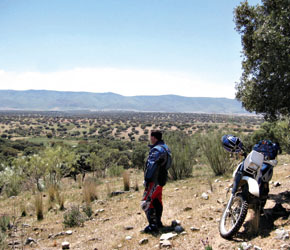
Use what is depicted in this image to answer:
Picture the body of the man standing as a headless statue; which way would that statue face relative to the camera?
to the viewer's left

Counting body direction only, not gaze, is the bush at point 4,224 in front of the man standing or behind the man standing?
in front

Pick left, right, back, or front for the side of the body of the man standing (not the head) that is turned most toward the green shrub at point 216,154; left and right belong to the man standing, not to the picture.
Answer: right

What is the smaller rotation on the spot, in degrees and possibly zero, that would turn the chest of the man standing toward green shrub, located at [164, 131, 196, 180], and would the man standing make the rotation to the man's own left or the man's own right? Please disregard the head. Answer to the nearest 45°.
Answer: approximately 90° to the man's own right

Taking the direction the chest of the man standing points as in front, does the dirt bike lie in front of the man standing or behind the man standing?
behind
